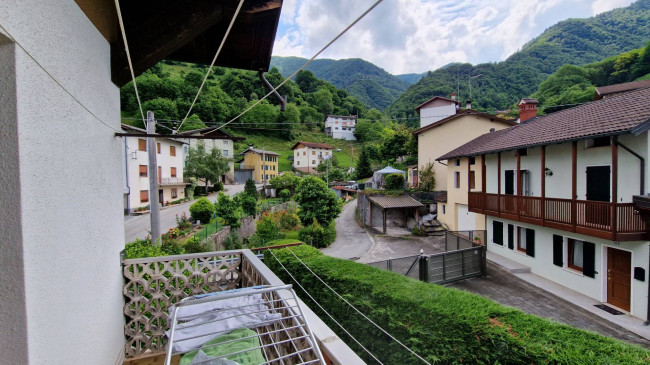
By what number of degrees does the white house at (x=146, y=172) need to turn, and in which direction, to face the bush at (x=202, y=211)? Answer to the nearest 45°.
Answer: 0° — it already faces it

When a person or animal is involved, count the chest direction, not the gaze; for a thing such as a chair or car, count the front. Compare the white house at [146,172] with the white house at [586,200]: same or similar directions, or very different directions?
very different directions

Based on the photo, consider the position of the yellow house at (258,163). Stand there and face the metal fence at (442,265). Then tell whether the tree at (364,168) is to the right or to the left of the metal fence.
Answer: left

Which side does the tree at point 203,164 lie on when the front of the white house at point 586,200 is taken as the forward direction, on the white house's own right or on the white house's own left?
on the white house's own right

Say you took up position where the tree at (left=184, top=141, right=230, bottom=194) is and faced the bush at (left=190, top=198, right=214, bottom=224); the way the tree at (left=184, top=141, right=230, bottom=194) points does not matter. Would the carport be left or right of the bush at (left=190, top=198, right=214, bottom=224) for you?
left

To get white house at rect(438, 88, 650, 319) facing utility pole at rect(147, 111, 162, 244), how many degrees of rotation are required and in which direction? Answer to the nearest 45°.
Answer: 0° — it already faces it

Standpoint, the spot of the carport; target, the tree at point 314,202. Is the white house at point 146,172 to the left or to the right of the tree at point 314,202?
right
